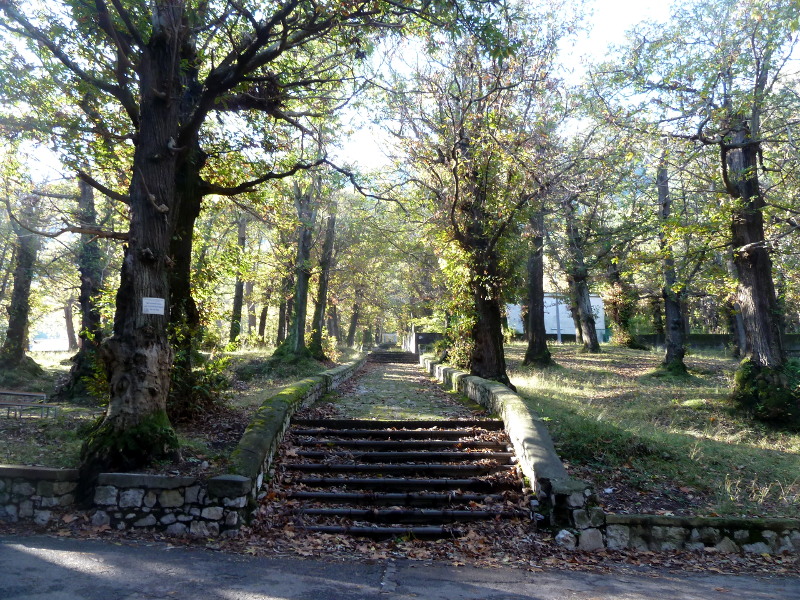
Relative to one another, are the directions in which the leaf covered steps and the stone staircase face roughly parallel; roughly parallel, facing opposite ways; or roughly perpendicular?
roughly parallel

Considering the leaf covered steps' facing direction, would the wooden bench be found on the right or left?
on its right

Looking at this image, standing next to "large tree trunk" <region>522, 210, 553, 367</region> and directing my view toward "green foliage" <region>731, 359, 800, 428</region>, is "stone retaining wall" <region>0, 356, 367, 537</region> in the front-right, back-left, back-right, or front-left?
front-right

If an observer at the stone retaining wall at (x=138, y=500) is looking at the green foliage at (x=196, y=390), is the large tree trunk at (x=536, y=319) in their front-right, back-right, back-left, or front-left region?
front-right

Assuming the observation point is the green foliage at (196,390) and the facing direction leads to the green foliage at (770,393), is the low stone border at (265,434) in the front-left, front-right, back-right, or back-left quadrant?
front-right

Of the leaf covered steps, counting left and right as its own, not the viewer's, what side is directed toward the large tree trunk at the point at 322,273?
back

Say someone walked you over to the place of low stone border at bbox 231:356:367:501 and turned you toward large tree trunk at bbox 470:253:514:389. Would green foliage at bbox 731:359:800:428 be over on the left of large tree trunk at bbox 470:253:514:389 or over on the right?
right

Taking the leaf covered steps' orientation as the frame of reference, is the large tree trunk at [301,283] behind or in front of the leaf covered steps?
behind

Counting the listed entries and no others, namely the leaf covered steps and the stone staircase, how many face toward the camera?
2

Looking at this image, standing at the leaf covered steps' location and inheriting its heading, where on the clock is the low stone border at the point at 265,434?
The low stone border is roughly at 3 o'clock from the leaf covered steps.

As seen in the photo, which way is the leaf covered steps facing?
toward the camera

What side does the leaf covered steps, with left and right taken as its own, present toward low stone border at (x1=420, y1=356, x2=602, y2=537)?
left
